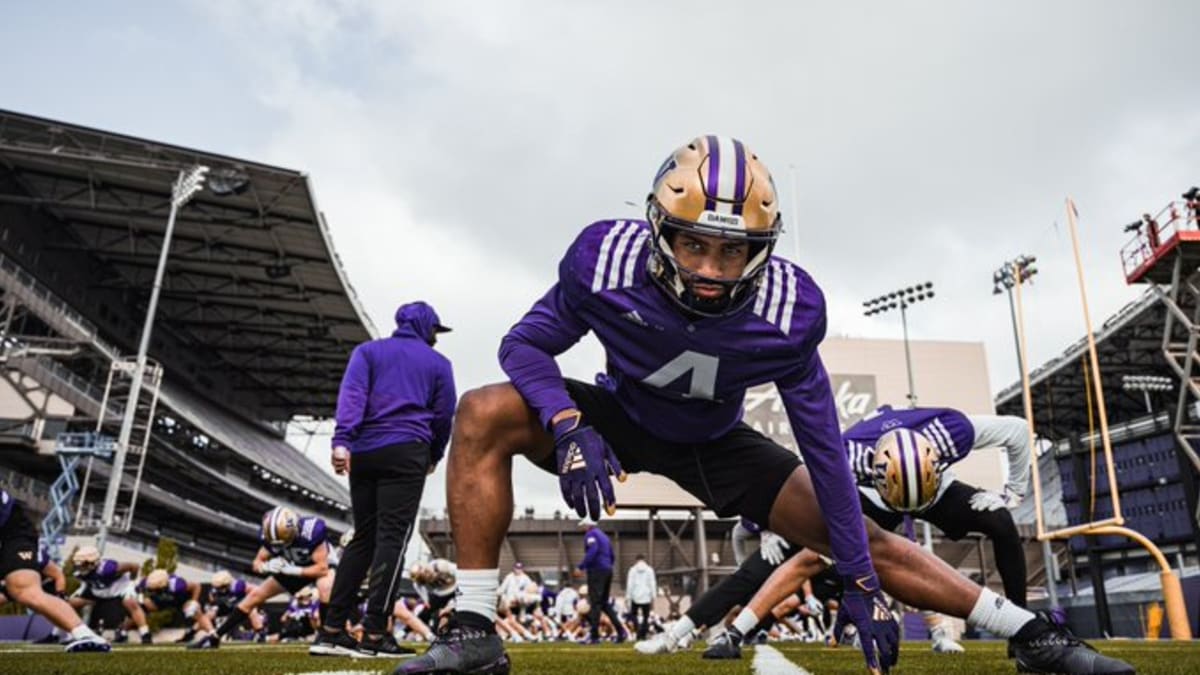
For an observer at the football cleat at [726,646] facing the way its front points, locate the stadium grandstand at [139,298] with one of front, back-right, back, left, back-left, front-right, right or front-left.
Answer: front-right

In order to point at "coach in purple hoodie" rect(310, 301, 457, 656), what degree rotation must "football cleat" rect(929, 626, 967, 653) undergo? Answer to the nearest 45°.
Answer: approximately 135° to its right

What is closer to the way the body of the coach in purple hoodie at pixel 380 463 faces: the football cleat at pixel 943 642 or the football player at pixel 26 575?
the football cleat

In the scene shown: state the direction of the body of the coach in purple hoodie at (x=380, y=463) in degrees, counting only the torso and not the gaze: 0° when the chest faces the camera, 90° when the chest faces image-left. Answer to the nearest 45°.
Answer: approximately 225°

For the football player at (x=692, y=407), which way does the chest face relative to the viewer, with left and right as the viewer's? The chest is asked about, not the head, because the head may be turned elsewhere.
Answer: facing the viewer

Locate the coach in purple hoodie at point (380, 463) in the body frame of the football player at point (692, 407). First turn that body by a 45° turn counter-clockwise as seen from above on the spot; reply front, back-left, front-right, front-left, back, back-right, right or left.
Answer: back

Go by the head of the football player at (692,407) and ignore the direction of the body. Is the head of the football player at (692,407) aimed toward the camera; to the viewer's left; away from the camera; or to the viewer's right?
toward the camera

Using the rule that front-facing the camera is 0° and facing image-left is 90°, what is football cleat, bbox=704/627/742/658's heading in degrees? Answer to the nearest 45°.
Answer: approximately 90°

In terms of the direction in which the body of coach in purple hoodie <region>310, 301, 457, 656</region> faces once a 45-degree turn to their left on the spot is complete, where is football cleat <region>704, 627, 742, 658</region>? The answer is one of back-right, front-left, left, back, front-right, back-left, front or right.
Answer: right

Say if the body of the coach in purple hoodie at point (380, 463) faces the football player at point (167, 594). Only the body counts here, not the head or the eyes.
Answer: no

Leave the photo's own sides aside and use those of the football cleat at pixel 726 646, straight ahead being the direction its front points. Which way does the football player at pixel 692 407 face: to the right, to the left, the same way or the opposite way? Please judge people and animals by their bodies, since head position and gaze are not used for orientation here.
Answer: to the left

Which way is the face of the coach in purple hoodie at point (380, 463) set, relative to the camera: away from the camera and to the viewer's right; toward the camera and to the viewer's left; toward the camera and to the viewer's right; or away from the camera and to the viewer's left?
away from the camera and to the viewer's right

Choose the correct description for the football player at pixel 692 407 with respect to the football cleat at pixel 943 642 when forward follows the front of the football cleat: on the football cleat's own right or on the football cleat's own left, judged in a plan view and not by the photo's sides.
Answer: on the football cleat's own right

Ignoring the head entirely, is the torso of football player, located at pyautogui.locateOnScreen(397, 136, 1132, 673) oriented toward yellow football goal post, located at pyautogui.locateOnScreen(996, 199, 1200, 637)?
no
